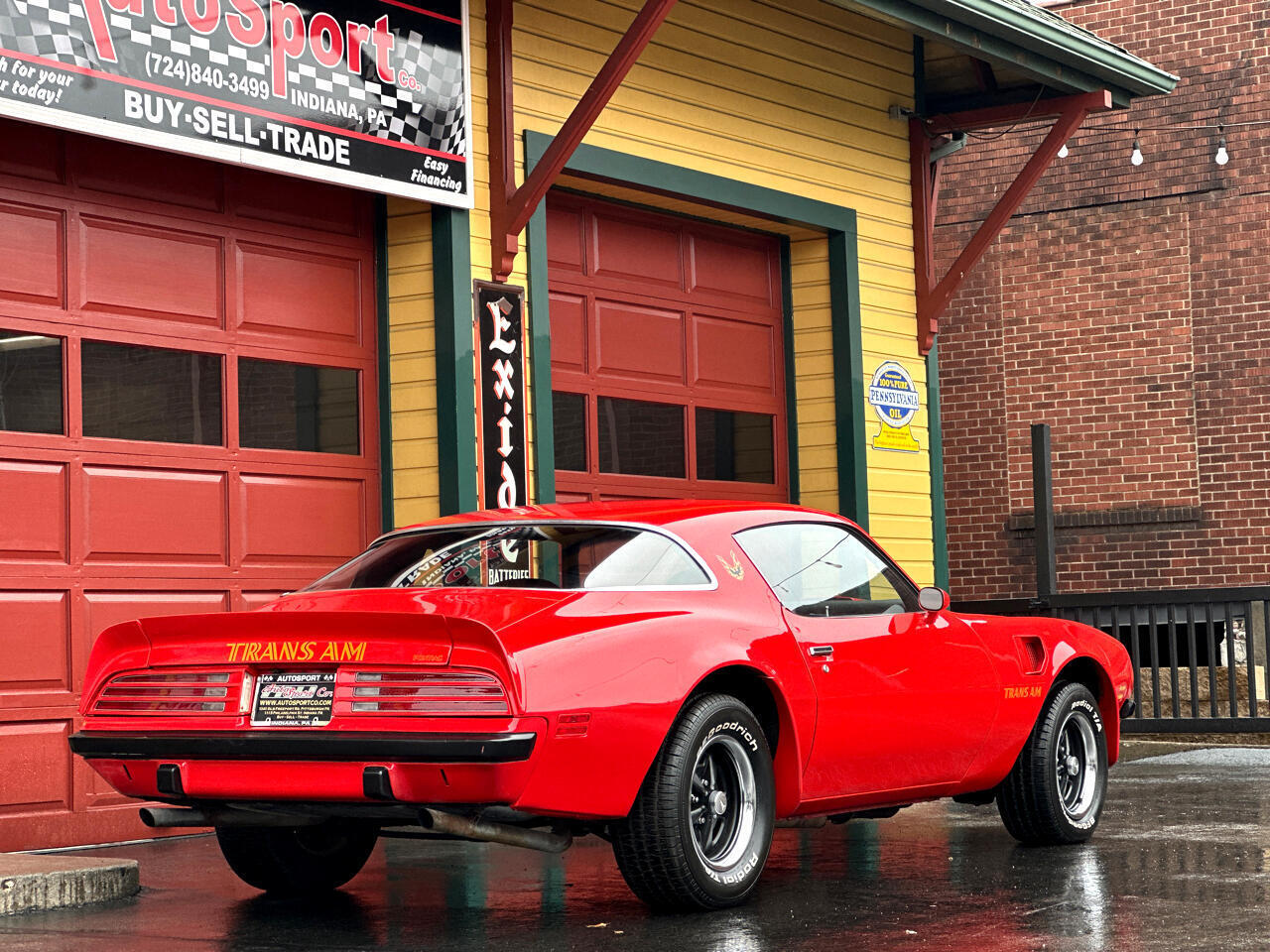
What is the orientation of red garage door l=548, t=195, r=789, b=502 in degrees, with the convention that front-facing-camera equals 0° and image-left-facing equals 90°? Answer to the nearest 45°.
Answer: approximately 315°

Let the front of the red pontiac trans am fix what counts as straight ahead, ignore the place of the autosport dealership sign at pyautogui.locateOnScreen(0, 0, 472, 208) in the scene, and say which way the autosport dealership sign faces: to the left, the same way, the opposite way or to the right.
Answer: to the right

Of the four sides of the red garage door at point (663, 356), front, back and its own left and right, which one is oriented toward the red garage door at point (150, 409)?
right

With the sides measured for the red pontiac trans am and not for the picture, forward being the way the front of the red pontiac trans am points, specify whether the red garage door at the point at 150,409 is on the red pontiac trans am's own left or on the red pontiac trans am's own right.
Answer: on the red pontiac trans am's own left

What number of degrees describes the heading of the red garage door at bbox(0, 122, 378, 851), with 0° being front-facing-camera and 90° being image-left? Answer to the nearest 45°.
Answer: approximately 315°

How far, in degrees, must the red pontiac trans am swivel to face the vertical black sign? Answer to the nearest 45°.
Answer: approximately 45° to its left

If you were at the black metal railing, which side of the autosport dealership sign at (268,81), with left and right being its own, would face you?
left

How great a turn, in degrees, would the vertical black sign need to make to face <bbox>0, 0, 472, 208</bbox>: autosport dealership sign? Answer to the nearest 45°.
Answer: approximately 90° to its right

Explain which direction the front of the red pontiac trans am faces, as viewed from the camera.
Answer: facing away from the viewer and to the right of the viewer

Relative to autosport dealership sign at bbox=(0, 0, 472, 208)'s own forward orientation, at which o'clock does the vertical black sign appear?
The vertical black sign is roughly at 9 o'clock from the autosport dealership sign.

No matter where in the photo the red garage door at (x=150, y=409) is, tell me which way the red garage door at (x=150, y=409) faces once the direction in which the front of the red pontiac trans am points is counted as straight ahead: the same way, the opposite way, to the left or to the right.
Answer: to the right
